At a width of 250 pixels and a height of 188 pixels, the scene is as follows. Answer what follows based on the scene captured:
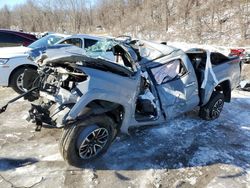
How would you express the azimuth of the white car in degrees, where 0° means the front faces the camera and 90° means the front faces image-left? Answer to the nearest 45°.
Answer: approximately 45°

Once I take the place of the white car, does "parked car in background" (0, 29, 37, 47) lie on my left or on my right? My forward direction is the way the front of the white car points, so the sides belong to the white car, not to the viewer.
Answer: on my right

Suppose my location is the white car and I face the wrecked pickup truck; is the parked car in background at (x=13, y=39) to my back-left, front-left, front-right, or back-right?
back-left

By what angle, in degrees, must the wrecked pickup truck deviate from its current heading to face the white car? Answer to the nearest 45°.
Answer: approximately 90° to its right

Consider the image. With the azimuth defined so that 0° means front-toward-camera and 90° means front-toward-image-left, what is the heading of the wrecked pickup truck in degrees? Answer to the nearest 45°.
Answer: approximately 45°

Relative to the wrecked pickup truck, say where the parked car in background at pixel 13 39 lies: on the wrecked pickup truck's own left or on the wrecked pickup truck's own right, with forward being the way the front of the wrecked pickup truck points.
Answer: on the wrecked pickup truck's own right

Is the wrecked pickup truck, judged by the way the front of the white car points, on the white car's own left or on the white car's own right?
on the white car's own left

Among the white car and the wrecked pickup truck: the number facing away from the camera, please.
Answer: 0
